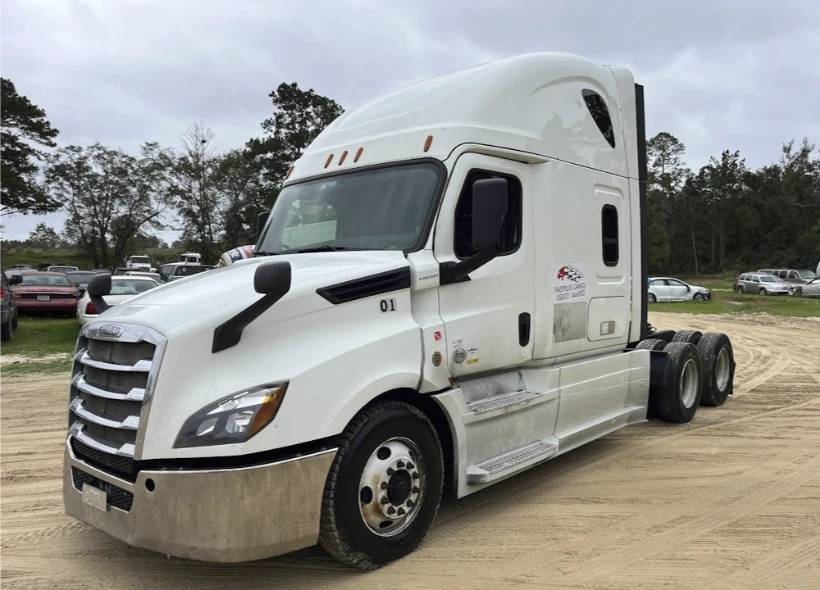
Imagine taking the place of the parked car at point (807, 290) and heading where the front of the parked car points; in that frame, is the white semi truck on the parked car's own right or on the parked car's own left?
on the parked car's own left

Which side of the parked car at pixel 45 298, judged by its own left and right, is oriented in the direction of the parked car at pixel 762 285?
right

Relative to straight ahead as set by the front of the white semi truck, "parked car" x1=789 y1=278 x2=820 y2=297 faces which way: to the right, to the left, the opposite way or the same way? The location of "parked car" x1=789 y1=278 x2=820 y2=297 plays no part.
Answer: to the right

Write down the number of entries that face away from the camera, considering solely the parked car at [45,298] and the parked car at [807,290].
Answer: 1

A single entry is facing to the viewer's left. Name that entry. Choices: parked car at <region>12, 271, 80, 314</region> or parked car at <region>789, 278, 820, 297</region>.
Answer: parked car at <region>789, 278, 820, 297</region>

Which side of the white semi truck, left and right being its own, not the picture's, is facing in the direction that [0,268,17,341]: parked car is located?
right

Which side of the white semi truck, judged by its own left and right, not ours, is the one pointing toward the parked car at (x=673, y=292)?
back

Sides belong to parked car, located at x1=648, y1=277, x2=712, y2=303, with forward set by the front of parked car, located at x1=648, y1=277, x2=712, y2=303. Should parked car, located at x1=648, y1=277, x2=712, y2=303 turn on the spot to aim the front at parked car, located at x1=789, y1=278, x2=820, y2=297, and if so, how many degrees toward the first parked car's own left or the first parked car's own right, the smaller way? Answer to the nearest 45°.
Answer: approximately 45° to the first parked car's own left

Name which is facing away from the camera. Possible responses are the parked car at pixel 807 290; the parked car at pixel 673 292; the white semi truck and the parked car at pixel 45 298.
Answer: the parked car at pixel 45 298

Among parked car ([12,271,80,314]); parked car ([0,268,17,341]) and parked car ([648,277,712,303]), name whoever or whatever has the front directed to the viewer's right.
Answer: parked car ([648,277,712,303])

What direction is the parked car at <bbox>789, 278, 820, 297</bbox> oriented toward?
to the viewer's left

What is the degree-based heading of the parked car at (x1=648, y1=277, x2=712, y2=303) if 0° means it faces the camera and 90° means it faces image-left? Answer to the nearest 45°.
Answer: approximately 270°

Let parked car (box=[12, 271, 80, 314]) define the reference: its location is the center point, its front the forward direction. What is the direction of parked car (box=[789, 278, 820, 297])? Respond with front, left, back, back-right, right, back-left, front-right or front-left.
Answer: right

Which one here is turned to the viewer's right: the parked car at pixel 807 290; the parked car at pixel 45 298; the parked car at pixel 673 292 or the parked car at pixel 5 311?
the parked car at pixel 673 292
